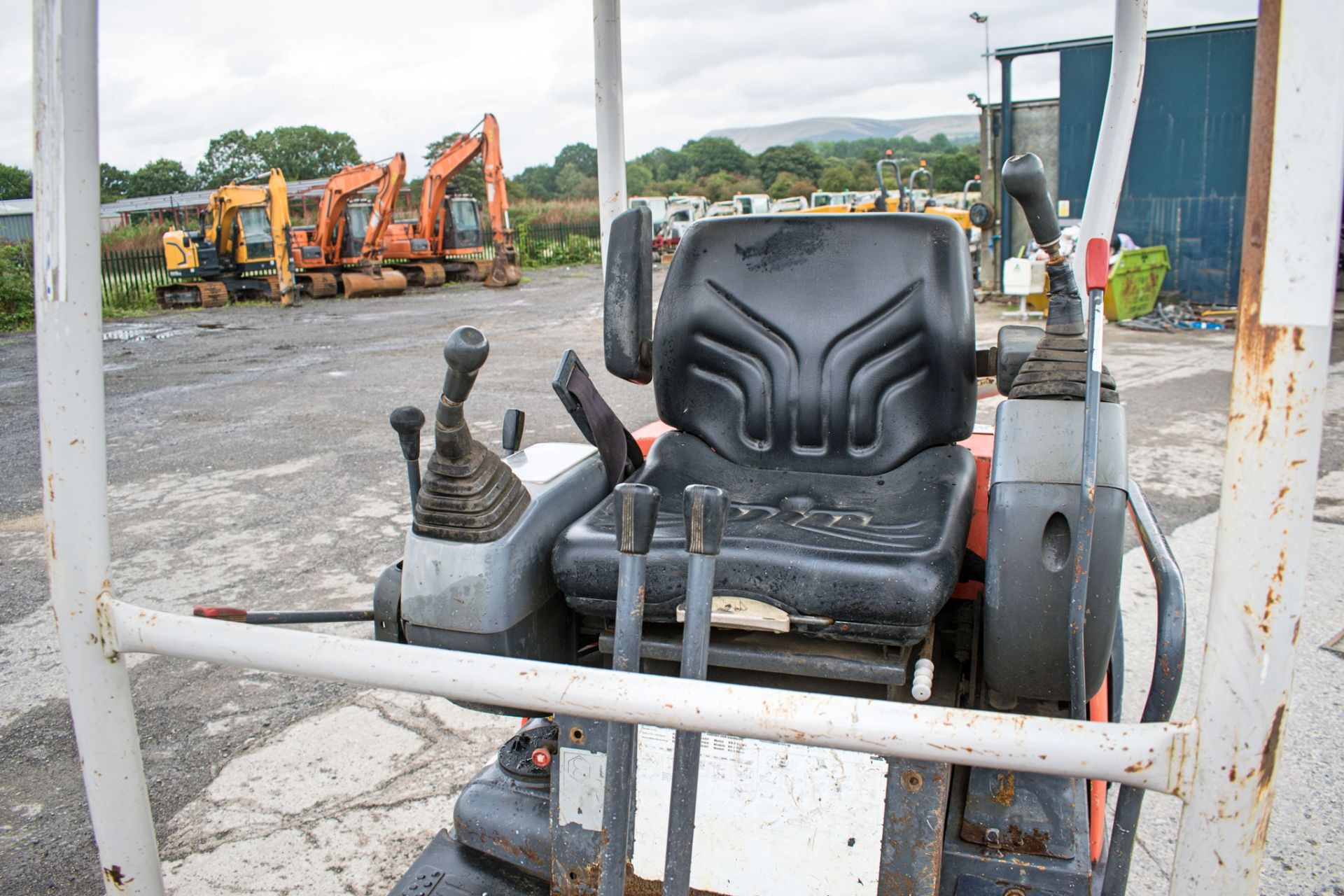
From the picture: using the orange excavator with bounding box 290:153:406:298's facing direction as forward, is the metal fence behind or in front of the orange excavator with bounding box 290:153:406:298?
behind

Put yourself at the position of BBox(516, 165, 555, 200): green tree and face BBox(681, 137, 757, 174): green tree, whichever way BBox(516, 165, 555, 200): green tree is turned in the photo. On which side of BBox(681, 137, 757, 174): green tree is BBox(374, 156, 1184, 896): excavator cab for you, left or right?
right

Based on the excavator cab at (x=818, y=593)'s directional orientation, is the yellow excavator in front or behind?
behind

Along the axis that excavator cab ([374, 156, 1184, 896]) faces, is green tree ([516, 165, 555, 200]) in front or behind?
behind

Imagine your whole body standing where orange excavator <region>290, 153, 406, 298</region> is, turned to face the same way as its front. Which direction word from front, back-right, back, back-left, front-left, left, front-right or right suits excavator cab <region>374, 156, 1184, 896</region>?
front-right

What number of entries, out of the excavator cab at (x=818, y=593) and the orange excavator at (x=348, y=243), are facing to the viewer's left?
0

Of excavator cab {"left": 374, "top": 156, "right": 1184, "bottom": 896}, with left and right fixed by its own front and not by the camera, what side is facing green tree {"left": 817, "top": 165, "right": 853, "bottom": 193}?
back

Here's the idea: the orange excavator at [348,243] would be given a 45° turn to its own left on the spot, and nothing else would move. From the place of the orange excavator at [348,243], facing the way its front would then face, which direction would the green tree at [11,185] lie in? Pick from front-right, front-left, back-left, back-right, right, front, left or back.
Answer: back-left

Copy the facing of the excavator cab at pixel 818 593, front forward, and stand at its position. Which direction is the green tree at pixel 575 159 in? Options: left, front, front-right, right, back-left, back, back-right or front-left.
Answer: back

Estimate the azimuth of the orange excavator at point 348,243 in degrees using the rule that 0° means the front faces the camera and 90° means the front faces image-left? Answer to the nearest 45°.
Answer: approximately 315°

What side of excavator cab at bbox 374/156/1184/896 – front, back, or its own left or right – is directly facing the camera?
front

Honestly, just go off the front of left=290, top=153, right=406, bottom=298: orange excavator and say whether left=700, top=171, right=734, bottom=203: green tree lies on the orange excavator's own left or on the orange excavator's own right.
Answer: on the orange excavator's own left

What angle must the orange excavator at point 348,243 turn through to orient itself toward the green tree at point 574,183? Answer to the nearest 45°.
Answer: approximately 135° to its left

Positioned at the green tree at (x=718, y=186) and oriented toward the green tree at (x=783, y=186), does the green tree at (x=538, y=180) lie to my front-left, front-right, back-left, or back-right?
back-left
